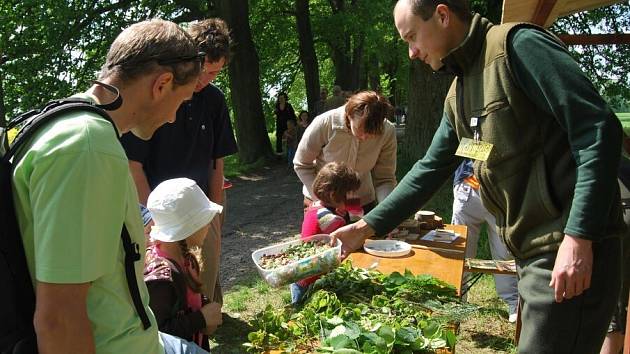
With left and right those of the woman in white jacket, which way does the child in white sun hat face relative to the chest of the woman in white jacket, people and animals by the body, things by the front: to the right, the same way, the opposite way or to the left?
to the left

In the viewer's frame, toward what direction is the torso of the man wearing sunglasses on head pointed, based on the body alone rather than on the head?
to the viewer's right

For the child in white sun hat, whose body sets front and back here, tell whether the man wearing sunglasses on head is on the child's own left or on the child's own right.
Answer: on the child's own right

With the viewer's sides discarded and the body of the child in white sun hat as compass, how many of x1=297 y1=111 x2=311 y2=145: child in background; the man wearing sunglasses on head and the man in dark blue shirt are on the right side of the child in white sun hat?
1

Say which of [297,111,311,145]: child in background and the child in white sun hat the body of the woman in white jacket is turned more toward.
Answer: the child in white sun hat

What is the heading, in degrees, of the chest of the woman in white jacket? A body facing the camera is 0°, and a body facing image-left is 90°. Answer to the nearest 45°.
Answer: approximately 0°

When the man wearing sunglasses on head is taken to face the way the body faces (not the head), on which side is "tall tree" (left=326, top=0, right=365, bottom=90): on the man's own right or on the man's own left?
on the man's own left

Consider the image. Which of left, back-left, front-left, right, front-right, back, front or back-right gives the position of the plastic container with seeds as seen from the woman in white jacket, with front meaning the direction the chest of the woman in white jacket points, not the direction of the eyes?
front

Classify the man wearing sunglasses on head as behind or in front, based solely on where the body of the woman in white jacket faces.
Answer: in front

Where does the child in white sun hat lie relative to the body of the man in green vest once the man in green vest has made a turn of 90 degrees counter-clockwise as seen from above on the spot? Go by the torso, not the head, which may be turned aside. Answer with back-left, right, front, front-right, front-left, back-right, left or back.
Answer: back-right

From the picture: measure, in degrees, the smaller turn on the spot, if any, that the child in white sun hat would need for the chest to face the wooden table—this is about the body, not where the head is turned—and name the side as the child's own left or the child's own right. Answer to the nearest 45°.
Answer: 0° — they already face it

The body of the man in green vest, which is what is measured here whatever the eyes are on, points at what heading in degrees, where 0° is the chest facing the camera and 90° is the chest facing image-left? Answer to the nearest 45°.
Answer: approximately 45°

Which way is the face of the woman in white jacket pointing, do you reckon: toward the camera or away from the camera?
toward the camera

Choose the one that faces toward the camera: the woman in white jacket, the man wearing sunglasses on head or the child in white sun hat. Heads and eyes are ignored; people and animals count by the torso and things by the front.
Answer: the woman in white jacket

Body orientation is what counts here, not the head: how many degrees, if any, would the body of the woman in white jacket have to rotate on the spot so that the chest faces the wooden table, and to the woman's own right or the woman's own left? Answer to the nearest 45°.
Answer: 0° — they already face it

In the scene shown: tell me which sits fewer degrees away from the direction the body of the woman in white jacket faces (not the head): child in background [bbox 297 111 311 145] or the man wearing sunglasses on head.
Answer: the man wearing sunglasses on head

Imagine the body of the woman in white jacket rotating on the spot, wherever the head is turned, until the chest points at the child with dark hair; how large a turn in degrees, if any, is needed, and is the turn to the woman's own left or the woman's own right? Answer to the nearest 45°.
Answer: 0° — they already face them

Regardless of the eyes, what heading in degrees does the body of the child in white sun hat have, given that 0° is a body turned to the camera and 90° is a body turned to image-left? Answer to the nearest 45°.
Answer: approximately 270°

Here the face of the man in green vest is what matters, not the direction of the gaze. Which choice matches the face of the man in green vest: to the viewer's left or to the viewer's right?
to the viewer's left
